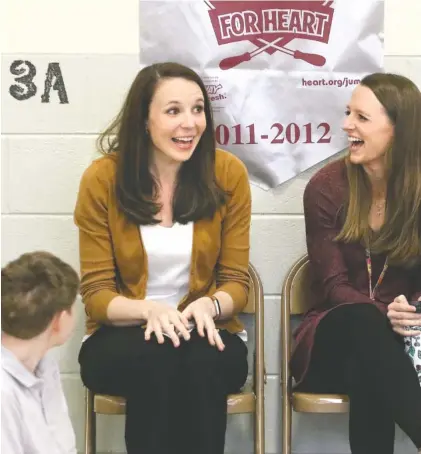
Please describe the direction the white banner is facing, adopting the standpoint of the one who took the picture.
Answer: facing the viewer

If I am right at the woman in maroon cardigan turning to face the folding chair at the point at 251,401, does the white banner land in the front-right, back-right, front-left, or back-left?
front-right

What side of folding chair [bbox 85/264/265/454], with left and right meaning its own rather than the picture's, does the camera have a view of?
front

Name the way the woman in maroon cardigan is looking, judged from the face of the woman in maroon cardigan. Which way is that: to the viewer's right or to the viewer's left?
to the viewer's left

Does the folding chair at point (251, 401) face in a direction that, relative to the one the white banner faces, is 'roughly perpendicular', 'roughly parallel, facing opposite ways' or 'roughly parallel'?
roughly parallel

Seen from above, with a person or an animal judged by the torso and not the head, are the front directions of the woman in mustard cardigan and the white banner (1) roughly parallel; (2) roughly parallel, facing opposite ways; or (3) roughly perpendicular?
roughly parallel

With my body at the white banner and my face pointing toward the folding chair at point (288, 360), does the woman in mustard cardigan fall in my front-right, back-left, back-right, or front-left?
front-right
